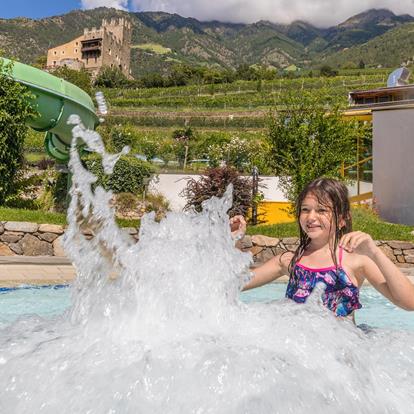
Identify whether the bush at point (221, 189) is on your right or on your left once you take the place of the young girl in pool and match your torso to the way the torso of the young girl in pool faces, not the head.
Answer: on your right

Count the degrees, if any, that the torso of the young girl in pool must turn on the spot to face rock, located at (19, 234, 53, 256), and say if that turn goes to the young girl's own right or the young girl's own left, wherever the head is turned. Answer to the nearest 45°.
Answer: approximately 90° to the young girl's own right

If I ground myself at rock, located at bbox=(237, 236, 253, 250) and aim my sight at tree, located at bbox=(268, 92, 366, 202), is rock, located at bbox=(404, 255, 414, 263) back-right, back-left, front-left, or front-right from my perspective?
front-right

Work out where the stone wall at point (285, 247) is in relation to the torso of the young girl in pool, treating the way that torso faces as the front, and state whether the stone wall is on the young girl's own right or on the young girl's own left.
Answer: on the young girl's own right

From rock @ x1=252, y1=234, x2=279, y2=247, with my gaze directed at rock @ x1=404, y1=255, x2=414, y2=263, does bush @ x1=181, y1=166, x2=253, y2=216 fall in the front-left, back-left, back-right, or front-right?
back-left

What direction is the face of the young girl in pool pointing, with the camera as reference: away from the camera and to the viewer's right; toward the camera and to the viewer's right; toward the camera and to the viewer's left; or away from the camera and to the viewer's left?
toward the camera and to the viewer's left

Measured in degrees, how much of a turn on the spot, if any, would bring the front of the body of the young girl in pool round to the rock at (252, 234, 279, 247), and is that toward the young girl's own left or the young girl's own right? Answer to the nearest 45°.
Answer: approximately 135° to the young girl's own right

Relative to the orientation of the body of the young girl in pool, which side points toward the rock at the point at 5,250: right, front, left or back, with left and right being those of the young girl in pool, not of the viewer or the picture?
right

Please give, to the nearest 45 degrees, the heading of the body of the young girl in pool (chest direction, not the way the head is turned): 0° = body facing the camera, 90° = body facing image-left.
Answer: approximately 45°

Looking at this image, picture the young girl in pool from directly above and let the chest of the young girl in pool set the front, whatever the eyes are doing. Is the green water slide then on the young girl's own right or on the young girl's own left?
on the young girl's own right

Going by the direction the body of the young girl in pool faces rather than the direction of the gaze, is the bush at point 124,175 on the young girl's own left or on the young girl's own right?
on the young girl's own right
